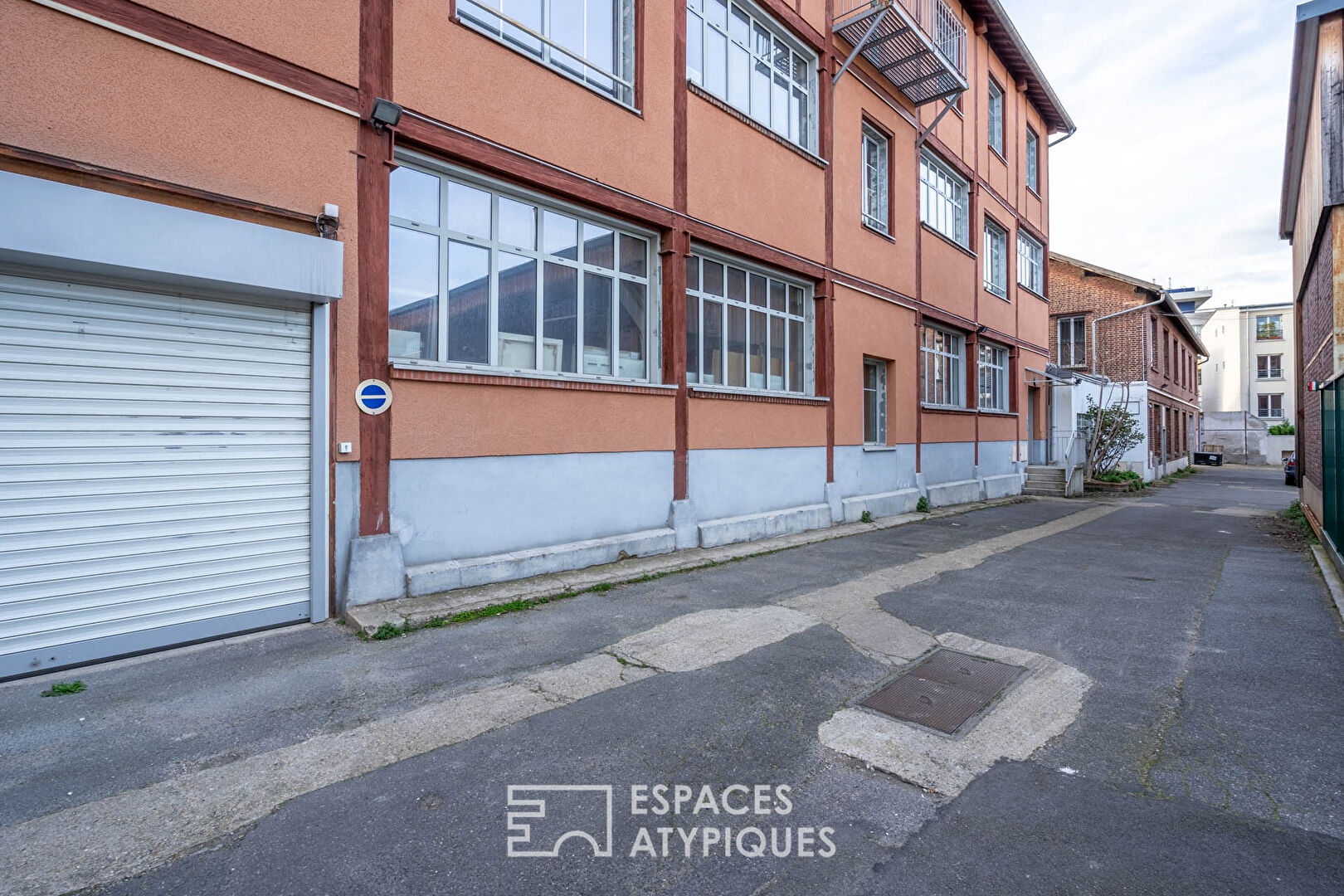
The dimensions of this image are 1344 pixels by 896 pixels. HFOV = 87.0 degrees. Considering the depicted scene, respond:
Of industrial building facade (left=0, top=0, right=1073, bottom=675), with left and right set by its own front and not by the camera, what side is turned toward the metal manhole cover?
front

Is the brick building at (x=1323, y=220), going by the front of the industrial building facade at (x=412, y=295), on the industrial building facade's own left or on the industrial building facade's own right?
on the industrial building facade's own left

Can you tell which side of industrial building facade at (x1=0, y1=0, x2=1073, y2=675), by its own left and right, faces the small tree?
left

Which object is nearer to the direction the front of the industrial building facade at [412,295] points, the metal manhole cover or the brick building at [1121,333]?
the metal manhole cover

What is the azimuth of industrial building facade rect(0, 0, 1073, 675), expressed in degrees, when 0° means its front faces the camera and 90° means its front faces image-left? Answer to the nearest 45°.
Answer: approximately 315°

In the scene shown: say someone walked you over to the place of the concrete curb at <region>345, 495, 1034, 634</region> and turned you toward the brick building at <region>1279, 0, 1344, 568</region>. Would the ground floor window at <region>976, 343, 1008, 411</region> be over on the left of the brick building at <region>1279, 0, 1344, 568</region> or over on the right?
left

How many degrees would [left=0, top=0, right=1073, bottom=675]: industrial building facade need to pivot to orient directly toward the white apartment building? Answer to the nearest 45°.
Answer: approximately 90° to its left

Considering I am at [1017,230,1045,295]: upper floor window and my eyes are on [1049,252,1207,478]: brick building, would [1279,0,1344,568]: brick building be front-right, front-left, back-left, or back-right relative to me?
back-right
